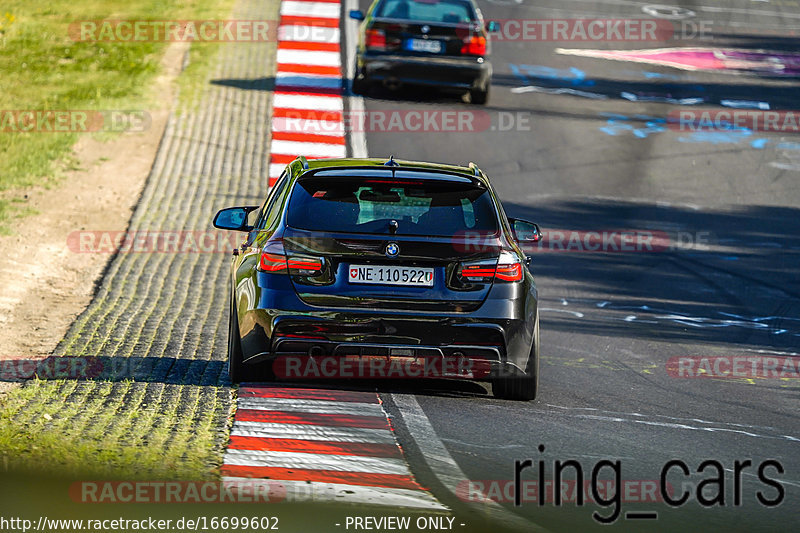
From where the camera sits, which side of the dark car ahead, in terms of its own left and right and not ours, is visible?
back

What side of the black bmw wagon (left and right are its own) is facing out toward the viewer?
back

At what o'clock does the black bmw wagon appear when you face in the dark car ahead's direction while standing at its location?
The black bmw wagon is roughly at 6 o'clock from the dark car ahead.

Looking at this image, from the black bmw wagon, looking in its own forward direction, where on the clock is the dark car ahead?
The dark car ahead is roughly at 12 o'clock from the black bmw wagon.

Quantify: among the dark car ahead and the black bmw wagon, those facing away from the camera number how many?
2
